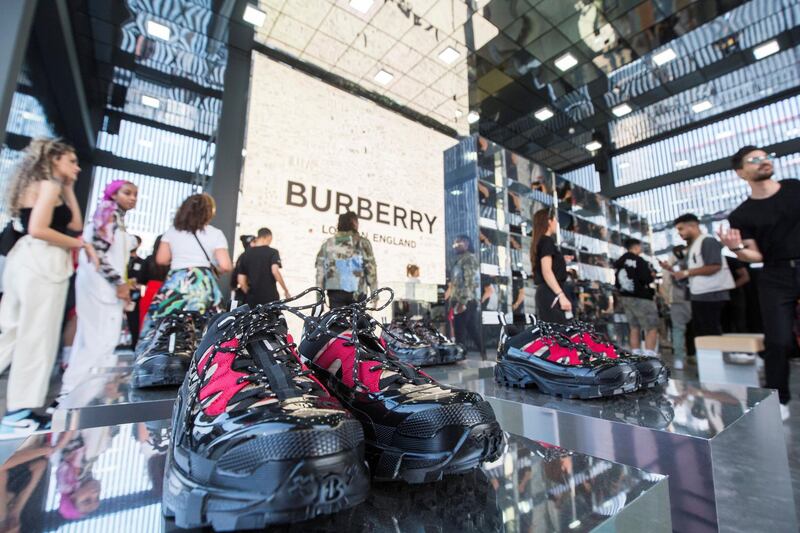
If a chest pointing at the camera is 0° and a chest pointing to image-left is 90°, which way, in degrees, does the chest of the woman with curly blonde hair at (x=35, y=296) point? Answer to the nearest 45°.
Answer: approximately 270°

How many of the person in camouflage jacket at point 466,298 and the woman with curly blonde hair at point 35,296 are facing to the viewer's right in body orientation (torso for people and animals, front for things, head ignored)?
1

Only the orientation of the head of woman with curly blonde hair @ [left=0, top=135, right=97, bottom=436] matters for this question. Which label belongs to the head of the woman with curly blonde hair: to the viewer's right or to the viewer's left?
to the viewer's right

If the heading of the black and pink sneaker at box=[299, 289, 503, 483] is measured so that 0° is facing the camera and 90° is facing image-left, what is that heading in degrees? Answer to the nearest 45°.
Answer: approximately 315°

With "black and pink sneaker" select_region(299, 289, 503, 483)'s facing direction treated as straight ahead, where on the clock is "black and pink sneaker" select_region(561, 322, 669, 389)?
"black and pink sneaker" select_region(561, 322, 669, 389) is roughly at 9 o'clock from "black and pink sneaker" select_region(299, 289, 503, 483).

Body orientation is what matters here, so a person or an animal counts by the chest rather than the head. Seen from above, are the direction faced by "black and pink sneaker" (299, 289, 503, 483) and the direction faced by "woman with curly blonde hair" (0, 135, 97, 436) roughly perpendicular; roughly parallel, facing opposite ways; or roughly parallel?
roughly perpendicular
